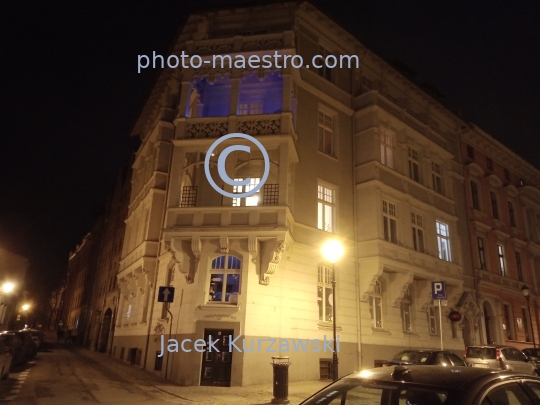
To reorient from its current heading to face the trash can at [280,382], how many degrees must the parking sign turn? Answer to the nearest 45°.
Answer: approximately 45° to its right

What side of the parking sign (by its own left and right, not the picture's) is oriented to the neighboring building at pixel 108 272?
right

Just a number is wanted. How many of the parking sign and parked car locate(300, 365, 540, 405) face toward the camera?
1
